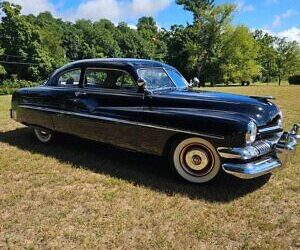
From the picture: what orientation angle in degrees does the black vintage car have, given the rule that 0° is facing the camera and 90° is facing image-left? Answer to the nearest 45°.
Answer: approximately 315°

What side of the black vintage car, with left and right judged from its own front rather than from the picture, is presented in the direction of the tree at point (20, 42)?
back
